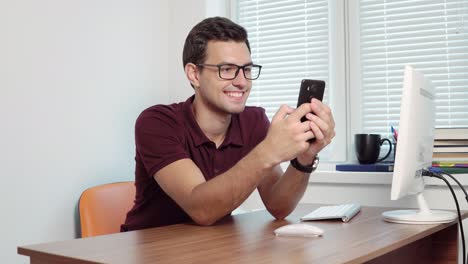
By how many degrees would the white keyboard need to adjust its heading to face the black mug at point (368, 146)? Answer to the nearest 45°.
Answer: approximately 90° to its right

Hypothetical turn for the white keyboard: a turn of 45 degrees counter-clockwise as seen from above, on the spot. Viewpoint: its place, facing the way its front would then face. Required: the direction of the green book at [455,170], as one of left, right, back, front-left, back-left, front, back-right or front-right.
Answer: back

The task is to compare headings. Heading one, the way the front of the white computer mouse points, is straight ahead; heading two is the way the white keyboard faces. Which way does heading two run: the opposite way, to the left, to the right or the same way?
the opposite way

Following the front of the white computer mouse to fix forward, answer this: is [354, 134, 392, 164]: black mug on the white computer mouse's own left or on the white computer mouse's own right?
on the white computer mouse's own left

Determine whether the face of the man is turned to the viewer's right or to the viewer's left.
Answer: to the viewer's right

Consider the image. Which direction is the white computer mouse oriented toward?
to the viewer's right

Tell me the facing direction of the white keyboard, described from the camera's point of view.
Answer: facing to the left of the viewer

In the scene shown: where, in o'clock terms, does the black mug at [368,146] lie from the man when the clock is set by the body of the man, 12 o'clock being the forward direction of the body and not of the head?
The black mug is roughly at 9 o'clock from the man.

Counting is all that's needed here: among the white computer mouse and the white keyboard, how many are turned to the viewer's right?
1

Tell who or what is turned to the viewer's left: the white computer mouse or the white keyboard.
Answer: the white keyboard

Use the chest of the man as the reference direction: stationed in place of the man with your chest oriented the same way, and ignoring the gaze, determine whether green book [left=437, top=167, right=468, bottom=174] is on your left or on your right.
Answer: on your left

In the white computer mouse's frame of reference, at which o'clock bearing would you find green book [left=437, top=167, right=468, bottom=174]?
The green book is roughly at 10 o'clock from the white computer mouse.
